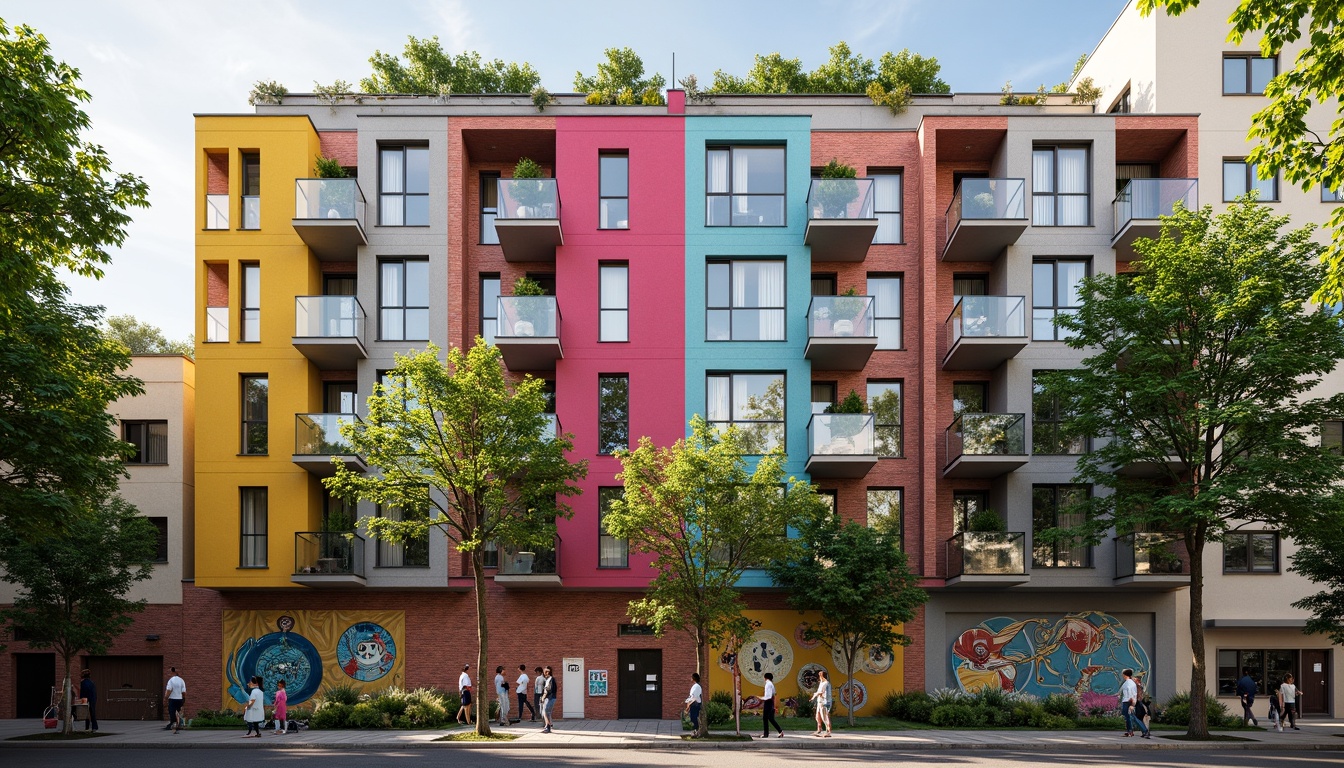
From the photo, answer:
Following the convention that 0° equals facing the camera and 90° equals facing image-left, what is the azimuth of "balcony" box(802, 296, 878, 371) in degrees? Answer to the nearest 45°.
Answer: approximately 0°

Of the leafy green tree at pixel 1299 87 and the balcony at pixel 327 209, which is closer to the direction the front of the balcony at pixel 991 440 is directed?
the leafy green tree

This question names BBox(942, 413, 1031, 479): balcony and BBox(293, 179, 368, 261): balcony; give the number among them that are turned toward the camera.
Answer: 2

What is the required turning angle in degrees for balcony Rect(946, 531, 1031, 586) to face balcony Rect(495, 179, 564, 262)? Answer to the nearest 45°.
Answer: approximately 90° to its right
